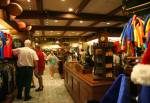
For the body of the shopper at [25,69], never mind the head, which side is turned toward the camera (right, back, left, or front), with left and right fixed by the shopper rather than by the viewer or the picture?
back

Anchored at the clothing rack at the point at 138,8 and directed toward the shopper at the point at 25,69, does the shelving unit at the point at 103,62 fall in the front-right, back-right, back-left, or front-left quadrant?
front-right

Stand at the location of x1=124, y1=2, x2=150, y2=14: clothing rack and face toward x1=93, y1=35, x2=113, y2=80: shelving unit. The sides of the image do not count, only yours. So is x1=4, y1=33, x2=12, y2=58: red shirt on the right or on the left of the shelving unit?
left
